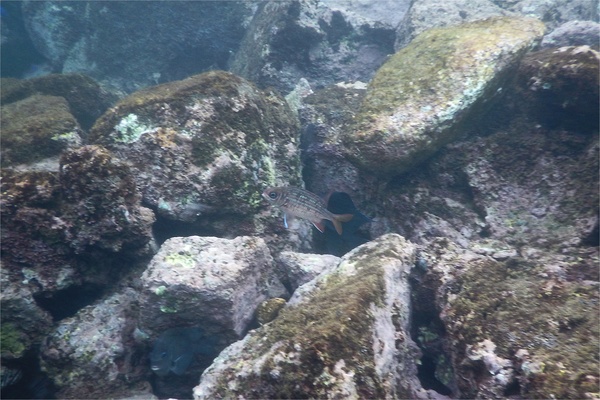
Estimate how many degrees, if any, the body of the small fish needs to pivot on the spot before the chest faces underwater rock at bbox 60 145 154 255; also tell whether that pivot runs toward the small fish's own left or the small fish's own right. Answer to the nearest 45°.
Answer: approximately 45° to the small fish's own left

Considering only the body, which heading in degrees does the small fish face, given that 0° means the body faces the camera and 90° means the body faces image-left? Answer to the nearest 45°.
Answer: approximately 90°

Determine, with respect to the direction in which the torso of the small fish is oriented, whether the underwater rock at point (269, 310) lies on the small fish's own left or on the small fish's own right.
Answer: on the small fish's own left

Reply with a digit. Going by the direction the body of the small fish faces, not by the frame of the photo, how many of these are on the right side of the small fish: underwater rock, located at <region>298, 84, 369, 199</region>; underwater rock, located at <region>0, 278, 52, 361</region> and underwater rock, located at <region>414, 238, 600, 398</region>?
1

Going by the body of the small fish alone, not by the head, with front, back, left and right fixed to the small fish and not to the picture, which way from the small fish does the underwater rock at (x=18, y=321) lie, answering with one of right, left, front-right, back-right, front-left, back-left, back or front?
front-left

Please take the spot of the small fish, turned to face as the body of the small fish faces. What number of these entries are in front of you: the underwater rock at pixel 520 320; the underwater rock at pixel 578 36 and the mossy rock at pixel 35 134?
1

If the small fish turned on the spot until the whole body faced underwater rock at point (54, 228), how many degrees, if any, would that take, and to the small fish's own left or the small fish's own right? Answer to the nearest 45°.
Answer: approximately 45° to the small fish's own left

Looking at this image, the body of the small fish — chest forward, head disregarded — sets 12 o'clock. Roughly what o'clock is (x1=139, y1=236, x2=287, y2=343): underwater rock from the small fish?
The underwater rock is roughly at 10 o'clock from the small fish.

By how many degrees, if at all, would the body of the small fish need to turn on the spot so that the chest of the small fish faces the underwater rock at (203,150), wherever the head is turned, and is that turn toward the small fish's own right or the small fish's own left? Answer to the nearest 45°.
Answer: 0° — it already faces it
